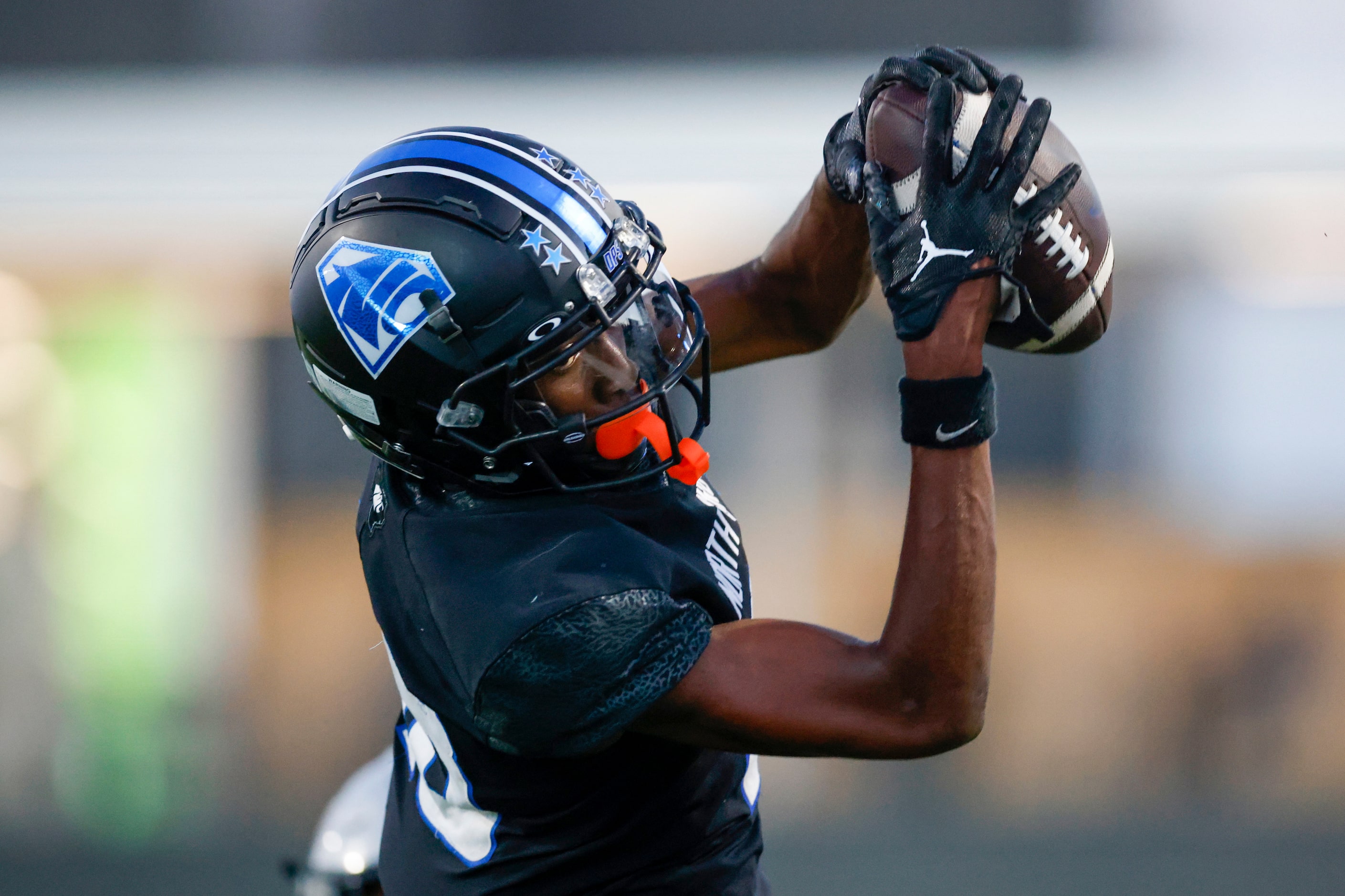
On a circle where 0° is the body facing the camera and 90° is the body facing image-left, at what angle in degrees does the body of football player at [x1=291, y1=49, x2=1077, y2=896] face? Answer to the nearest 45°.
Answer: approximately 270°
